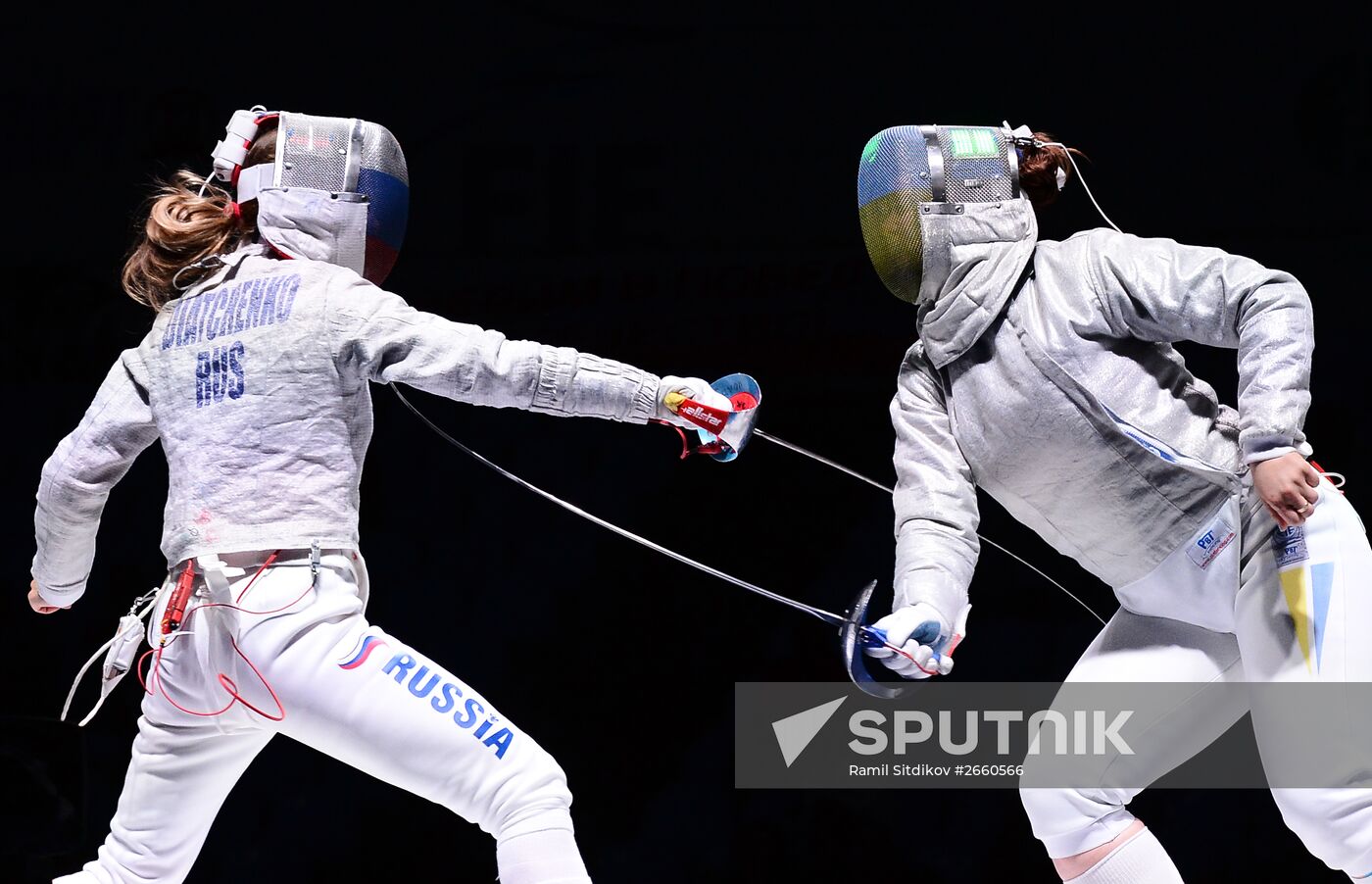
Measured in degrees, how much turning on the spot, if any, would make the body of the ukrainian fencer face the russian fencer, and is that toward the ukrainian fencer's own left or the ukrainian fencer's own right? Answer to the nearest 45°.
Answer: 0° — they already face them

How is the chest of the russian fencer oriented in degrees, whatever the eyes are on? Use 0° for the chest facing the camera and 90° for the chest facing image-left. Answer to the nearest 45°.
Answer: approximately 225°

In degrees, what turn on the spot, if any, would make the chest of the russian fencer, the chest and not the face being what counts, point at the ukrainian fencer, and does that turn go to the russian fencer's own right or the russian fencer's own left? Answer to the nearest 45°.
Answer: approximately 45° to the russian fencer's own right
